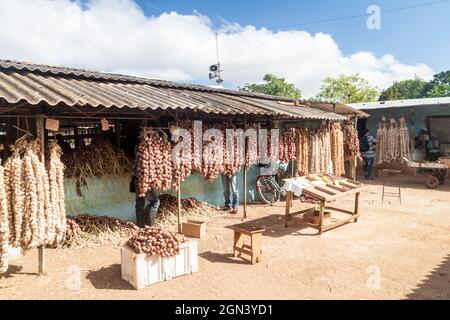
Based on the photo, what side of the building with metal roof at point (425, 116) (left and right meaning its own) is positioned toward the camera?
front

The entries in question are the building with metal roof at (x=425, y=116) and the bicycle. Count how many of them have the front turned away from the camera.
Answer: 0

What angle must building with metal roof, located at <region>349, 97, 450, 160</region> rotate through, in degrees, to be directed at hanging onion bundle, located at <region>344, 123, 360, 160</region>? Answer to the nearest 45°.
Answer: approximately 45° to its right

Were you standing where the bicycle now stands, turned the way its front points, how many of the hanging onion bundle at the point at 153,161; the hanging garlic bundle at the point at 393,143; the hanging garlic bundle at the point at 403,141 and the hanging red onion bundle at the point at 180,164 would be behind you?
2

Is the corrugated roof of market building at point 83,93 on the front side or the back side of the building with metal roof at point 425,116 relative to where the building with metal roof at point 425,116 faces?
on the front side
